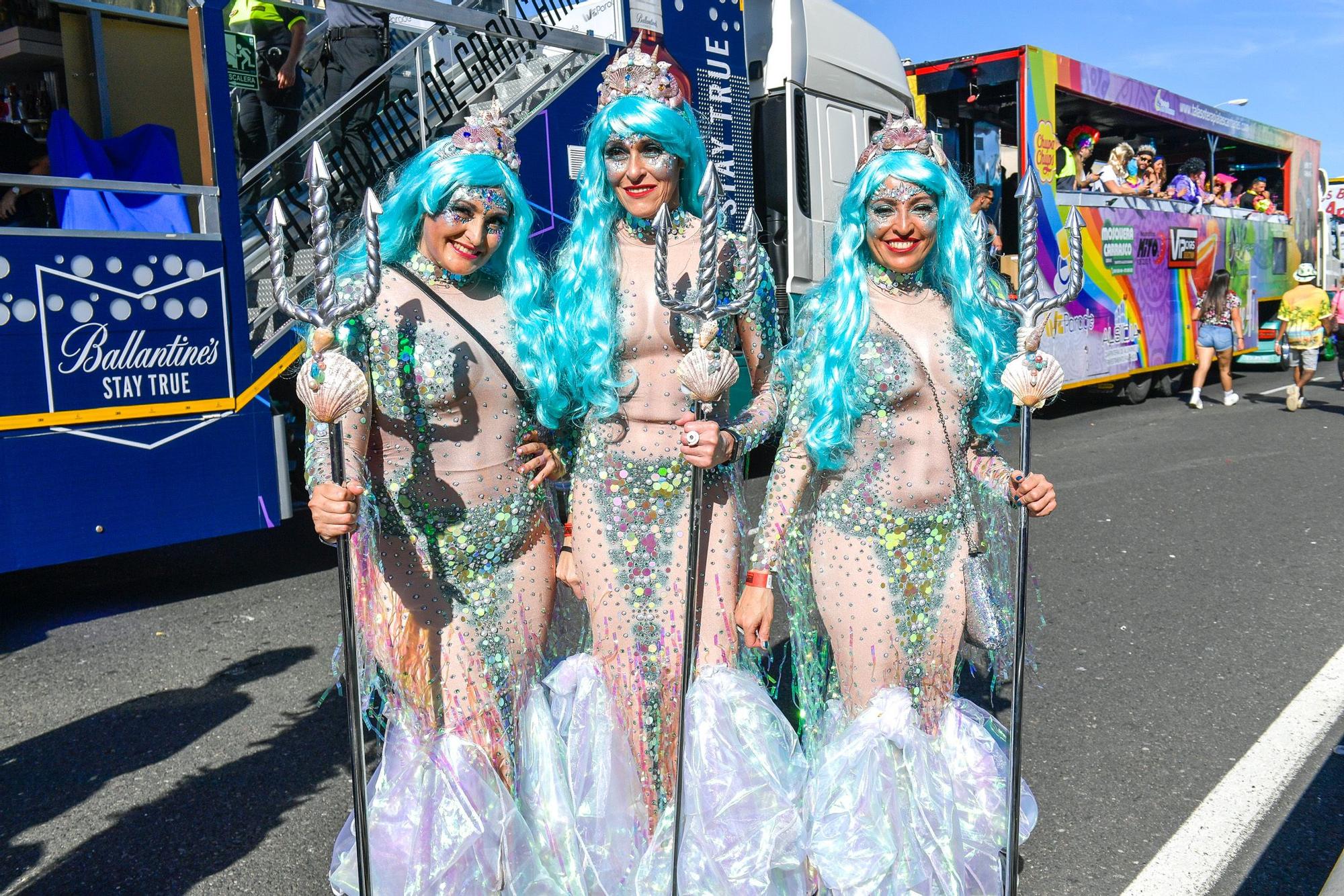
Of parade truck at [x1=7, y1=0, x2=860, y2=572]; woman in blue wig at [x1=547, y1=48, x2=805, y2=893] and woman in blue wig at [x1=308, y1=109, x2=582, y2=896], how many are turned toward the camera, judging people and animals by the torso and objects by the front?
2

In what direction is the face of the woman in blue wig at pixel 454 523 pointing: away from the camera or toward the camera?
toward the camera

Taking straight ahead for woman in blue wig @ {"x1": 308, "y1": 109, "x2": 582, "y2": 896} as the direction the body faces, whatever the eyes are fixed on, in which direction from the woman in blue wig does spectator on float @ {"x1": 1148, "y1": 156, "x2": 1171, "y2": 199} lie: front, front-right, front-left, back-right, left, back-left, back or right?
back-left

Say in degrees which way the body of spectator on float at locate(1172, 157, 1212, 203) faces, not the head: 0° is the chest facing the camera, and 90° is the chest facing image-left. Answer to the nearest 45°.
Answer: approximately 315°

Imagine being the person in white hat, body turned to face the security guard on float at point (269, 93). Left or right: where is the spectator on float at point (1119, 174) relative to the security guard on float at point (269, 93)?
right

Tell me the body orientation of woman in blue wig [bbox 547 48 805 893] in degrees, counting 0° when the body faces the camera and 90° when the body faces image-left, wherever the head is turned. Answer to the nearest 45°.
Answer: approximately 0°

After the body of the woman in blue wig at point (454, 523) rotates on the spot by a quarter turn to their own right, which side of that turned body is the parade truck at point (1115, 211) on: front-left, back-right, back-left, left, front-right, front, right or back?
back-right

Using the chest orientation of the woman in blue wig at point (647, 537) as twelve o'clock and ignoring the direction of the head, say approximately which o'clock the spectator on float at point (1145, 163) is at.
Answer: The spectator on float is roughly at 7 o'clock from the woman in blue wig.

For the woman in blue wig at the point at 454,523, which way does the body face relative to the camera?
toward the camera

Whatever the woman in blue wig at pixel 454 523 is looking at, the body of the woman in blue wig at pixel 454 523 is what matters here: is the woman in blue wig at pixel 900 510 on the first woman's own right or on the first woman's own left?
on the first woman's own left

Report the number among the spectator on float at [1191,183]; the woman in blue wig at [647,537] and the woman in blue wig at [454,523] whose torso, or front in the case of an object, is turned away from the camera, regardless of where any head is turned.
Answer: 0
